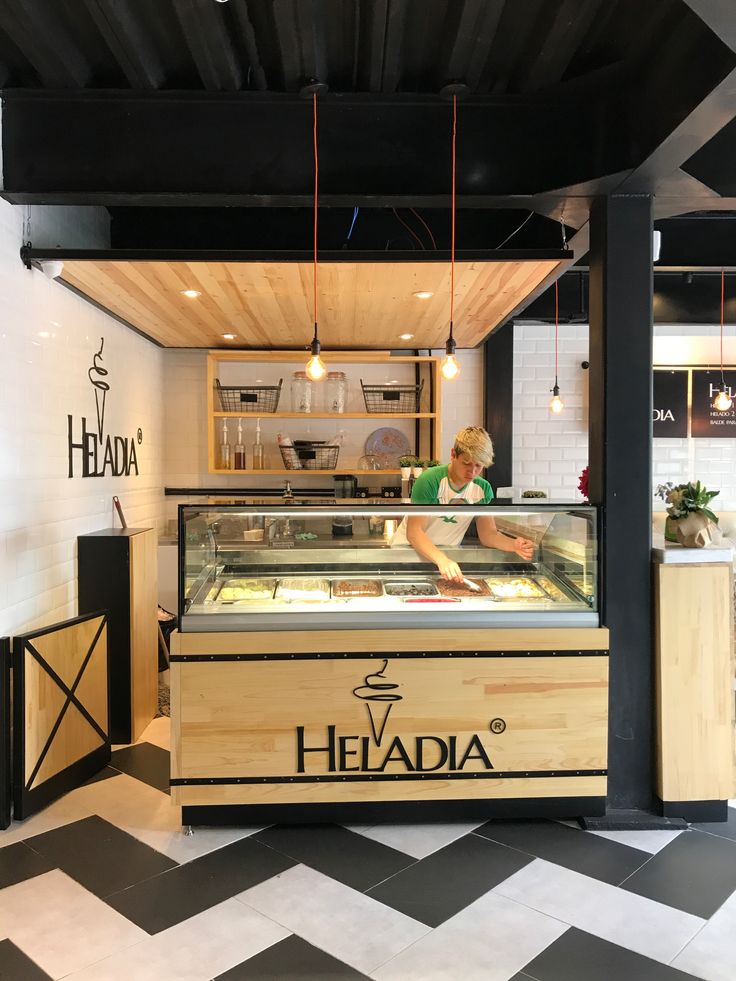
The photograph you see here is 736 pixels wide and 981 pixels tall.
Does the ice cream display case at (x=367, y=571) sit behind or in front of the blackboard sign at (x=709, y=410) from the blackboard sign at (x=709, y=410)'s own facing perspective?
in front

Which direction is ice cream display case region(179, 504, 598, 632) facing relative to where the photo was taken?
toward the camera

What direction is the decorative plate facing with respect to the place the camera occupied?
facing the viewer

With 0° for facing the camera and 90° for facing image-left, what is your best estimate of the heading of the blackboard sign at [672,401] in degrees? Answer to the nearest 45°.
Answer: approximately 0°

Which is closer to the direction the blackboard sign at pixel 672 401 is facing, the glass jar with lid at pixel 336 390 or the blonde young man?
the blonde young man

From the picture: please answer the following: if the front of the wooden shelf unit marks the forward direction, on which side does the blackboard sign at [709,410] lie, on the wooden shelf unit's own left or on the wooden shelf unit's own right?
on the wooden shelf unit's own left

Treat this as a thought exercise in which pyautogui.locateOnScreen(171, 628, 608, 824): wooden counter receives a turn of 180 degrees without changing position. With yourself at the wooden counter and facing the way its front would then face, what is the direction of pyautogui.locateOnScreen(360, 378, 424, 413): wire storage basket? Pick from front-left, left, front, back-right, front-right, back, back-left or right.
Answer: front

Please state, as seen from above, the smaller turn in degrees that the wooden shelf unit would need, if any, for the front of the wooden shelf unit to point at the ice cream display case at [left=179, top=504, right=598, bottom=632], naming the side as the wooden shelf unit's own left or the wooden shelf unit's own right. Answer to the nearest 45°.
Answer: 0° — it already faces it

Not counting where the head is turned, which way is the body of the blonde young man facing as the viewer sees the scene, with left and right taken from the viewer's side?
facing the viewer and to the right of the viewer

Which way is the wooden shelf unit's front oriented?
toward the camera

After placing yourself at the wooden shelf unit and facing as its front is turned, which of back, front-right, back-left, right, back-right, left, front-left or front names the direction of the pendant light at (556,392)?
left

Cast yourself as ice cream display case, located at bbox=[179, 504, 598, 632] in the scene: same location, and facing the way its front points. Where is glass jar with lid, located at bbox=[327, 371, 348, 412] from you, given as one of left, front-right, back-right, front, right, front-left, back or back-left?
back
